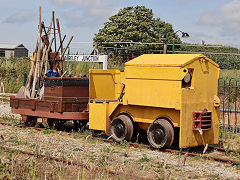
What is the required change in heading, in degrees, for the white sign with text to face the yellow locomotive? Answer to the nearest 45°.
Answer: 0° — it already faces it

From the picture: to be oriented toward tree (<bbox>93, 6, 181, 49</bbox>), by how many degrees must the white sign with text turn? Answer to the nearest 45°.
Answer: approximately 180°

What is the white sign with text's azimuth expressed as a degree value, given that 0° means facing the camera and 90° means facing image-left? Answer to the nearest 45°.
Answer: approximately 0°

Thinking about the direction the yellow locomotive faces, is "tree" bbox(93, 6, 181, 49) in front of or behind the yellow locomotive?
behind

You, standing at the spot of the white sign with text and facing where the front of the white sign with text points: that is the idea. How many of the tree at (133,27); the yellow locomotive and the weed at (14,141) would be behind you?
1
